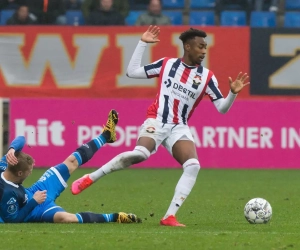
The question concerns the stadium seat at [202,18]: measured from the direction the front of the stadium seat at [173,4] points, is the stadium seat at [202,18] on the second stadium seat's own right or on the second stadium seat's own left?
on the second stadium seat's own left

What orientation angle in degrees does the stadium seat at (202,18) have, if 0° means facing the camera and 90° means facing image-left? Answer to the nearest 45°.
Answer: approximately 0°

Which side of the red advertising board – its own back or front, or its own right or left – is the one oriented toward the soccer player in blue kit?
front

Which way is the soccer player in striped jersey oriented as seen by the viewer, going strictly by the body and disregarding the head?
toward the camera

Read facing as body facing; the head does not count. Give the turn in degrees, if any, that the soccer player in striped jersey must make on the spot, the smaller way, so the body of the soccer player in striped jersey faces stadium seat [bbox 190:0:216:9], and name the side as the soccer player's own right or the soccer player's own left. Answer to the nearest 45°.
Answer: approximately 180°

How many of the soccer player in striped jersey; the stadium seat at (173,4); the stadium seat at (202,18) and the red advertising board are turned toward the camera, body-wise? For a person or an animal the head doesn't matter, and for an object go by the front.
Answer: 4

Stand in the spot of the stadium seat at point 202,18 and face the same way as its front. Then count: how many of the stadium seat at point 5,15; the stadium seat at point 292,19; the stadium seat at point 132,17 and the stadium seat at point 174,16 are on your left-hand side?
1

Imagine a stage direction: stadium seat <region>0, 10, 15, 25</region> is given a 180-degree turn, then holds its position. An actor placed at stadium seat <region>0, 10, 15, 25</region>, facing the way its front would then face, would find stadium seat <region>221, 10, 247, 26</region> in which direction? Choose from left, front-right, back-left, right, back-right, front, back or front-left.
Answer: right

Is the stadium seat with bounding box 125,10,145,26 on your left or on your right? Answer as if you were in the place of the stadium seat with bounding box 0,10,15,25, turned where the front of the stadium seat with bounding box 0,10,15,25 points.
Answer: on your left

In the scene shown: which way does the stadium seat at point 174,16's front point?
toward the camera

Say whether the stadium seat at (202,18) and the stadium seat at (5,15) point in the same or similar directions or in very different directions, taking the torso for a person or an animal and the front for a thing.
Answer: same or similar directions

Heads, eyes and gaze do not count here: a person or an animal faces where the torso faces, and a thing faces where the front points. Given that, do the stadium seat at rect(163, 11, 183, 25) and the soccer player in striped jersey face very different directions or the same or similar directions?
same or similar directions

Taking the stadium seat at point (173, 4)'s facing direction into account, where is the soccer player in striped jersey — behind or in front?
in front

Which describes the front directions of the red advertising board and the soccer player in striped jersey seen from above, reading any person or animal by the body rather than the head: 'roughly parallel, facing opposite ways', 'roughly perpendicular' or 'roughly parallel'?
roughly parallel
